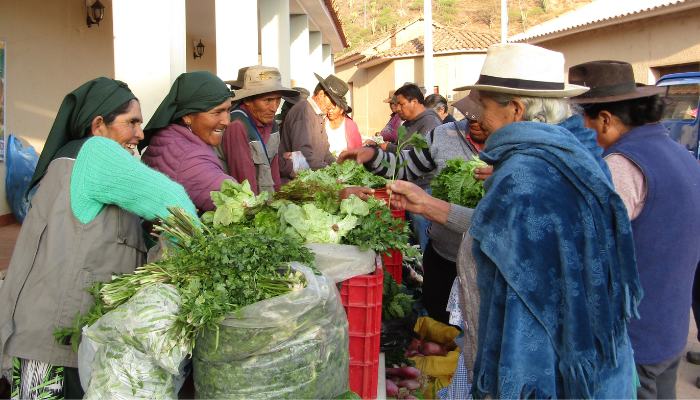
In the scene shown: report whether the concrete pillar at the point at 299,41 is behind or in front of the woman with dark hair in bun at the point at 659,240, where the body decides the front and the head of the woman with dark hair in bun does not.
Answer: in front

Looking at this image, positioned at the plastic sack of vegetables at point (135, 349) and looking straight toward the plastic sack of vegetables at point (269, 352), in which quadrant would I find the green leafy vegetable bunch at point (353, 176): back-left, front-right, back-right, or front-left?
front-left

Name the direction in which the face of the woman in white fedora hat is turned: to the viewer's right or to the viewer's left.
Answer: to the viewer's left

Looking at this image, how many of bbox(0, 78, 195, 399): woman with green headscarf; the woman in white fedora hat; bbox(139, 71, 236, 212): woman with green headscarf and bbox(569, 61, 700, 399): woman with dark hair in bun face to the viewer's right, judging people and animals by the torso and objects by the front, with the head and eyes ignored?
2

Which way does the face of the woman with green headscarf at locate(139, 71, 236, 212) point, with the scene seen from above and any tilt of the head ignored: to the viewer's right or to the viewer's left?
to the viewer's right

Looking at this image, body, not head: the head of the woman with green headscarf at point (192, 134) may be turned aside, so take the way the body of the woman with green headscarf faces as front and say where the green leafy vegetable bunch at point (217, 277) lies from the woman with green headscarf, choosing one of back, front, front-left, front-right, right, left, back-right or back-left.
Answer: right

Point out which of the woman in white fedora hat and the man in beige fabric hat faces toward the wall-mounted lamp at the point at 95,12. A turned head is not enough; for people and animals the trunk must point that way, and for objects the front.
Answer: the woman in white fedora hat

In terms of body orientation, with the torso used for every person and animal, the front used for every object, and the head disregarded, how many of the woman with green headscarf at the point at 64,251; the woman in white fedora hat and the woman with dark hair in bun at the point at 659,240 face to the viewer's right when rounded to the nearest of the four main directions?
1

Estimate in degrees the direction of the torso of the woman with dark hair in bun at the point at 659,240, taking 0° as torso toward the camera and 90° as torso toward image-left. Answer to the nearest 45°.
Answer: approximately 135°

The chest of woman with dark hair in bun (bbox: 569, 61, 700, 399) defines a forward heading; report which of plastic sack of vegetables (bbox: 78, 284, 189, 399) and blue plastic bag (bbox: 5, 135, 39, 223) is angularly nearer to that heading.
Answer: the blue plastic bag

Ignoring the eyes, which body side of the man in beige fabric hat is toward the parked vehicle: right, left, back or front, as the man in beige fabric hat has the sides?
left

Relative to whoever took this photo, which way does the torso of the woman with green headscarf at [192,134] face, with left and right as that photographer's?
facing to the right of the viewer

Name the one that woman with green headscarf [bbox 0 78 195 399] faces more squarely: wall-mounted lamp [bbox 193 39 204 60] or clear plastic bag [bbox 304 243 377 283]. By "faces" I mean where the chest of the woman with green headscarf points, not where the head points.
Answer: the clear plastic bag
